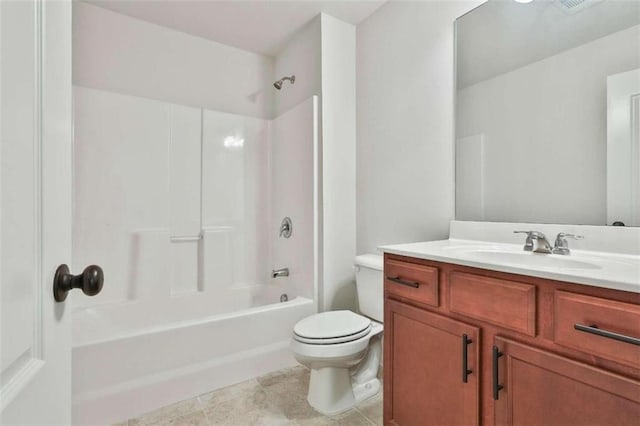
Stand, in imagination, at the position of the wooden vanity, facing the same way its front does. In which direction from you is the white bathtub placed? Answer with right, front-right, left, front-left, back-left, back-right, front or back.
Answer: front-right

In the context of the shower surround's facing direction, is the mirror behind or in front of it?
in front

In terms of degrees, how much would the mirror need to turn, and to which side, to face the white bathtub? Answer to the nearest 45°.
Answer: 0° — it already faces it

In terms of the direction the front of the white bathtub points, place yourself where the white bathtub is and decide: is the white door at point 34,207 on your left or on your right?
on your right

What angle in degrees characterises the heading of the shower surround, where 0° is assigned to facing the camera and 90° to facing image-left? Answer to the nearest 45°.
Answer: approximately 315°

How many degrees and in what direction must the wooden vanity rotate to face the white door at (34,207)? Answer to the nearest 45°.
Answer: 0° — it already faces it

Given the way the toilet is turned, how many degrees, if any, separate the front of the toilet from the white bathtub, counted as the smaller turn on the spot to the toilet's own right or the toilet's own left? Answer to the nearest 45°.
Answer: approximately 45° to the toilet's own right

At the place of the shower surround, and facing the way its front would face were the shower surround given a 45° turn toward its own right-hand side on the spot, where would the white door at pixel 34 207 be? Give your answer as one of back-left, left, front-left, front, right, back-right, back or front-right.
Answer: front

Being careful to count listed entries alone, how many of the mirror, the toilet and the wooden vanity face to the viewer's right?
0

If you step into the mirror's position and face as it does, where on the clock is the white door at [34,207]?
The white door is roughly at 11 o'clock from the mirror.

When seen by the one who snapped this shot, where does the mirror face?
facing the viewer and to the left of the viewer
